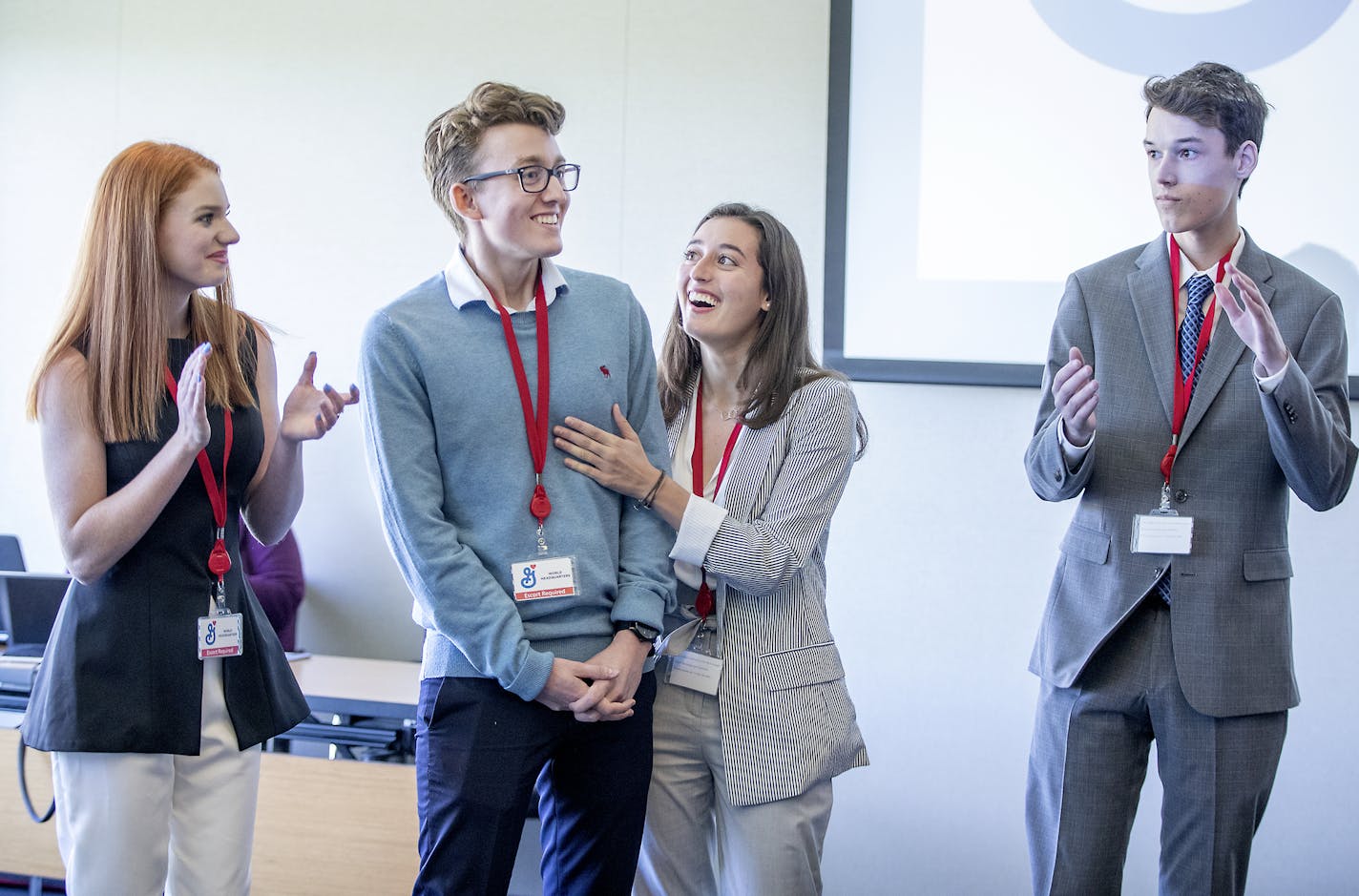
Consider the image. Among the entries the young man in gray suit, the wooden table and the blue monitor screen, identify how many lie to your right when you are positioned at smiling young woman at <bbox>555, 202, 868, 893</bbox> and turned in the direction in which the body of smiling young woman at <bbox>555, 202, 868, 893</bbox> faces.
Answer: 2

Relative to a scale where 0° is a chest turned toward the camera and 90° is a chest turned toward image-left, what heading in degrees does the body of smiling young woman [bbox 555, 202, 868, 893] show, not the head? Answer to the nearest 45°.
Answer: approximately 45°

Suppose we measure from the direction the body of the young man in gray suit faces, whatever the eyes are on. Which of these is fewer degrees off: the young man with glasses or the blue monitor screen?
the young man with glasses

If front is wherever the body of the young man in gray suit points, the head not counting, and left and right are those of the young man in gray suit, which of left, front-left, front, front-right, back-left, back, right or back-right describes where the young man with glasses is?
front-right

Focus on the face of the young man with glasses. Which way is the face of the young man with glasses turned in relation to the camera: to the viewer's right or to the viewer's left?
to the viewer's right

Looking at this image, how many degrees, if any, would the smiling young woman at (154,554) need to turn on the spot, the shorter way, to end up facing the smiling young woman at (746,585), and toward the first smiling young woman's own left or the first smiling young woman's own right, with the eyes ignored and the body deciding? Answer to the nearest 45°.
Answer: approximately 45° to the first smiling young woman's own left

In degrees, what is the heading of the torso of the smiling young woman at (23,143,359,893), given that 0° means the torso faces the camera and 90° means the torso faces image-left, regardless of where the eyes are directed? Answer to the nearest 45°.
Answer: approximately 315°

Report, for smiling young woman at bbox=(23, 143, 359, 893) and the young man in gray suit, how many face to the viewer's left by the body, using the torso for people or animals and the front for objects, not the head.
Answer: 0

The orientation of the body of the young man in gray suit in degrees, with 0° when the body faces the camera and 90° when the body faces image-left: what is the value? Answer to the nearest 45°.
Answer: approximately 0°

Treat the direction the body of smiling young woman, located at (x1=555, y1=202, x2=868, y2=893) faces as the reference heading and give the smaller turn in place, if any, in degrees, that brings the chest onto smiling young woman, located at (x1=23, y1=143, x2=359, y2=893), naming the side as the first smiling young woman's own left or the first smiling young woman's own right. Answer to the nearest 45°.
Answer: approximately 45° to the first smiling young woman's own right

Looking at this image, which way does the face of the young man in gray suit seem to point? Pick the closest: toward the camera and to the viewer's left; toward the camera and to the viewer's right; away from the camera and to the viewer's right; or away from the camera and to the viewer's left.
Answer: toward the camera and to the viewer's left

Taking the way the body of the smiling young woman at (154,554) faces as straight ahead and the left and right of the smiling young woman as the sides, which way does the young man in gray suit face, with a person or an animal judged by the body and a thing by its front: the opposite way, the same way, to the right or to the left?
to the right
